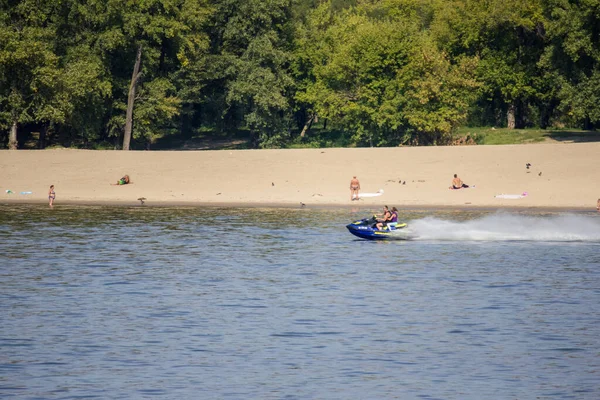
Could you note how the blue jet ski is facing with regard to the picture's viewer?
facing to the left of the viewer
